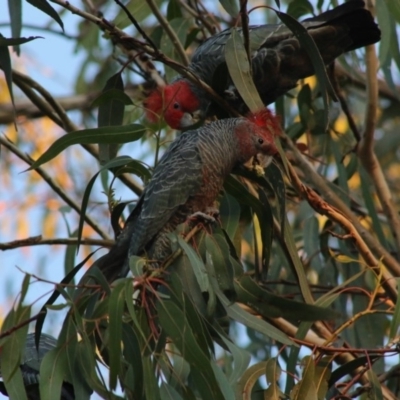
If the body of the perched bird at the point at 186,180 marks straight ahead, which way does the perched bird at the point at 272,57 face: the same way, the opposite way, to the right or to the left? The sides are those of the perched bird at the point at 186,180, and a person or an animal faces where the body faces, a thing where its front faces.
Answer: the opposite way

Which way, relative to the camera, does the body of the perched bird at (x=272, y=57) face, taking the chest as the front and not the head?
to the viewer's left

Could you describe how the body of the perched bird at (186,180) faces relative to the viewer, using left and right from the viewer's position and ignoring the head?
facing to the right of the viewer

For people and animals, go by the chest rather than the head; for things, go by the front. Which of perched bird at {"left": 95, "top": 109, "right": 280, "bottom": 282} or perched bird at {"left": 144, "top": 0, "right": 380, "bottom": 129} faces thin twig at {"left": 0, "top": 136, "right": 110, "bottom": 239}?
perched bird at {"left": 144, "top": 0, "right": 380, "bottom": 129}

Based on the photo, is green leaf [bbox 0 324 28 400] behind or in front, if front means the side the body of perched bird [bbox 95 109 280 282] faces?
behind
